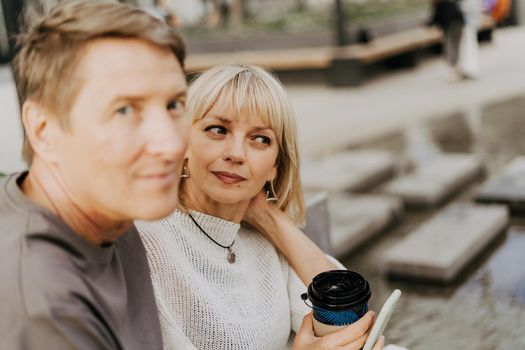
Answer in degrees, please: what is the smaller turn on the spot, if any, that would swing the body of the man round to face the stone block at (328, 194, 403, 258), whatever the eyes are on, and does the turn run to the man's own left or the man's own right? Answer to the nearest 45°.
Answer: approximately 90° to the man's own left

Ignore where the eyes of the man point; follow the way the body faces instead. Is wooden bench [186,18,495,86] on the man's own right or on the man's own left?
on the man's own left

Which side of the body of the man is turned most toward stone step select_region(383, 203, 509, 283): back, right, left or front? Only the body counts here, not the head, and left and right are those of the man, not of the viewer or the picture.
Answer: left

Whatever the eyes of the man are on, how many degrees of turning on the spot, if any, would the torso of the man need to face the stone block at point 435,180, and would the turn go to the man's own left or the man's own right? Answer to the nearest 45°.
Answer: approximately 90° to the man's own left

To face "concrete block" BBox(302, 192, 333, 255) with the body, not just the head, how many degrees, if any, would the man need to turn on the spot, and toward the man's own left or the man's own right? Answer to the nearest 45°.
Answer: approximately 90° to the man's own left

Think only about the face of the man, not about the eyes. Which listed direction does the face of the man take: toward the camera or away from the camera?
toward the camera

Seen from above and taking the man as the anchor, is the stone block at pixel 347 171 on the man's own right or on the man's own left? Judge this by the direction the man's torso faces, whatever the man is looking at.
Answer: on the man's own left

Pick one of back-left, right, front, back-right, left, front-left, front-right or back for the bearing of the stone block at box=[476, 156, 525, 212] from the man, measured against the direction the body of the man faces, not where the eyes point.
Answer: left

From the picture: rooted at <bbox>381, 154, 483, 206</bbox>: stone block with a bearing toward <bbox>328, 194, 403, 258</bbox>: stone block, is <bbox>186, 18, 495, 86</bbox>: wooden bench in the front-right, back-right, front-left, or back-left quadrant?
back-right

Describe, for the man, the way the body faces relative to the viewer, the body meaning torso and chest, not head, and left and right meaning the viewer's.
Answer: facing the viewer and to the right of the viewer
